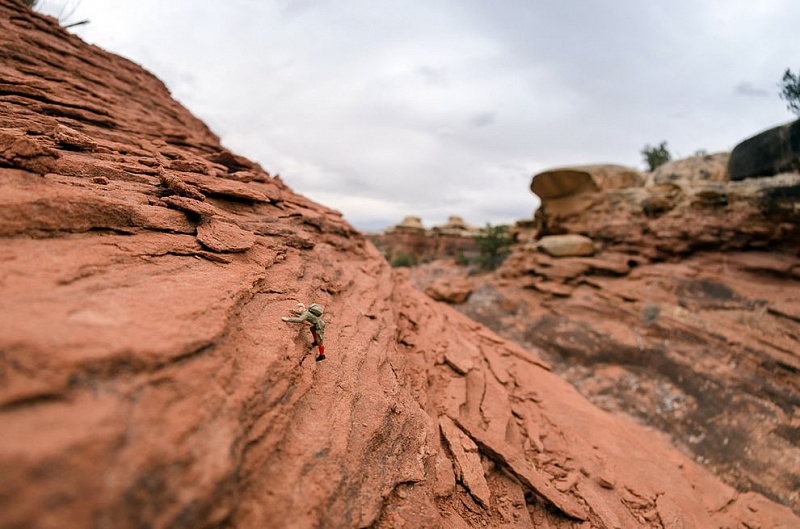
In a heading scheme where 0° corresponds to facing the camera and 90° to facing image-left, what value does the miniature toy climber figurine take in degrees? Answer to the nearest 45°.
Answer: approximately 90°

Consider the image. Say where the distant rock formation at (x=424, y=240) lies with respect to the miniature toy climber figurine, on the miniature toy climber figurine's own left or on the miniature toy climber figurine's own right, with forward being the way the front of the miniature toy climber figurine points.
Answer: on the miniature toy climber figurine's own right
